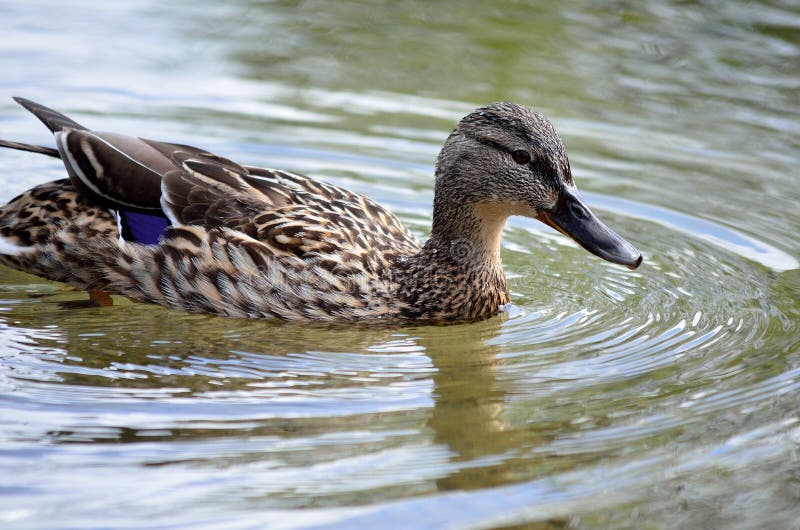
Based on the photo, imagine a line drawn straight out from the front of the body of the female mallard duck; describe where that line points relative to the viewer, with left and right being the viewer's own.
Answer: facing to the right of the viewer
